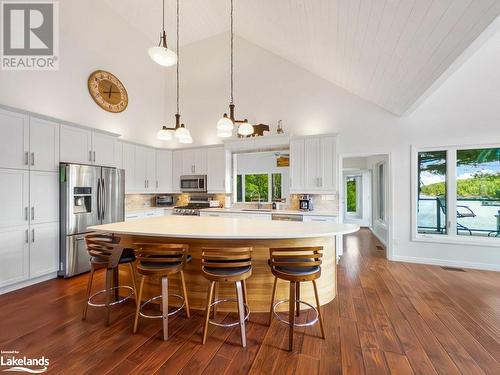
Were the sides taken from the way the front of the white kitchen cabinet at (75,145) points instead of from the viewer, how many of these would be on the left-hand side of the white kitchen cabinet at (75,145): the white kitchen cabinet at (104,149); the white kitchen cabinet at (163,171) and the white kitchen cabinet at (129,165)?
3

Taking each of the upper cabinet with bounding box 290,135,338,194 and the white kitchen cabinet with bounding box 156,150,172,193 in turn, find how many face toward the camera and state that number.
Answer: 2

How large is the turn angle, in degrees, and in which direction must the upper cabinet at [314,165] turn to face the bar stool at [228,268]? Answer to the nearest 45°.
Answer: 0° — it already faces it

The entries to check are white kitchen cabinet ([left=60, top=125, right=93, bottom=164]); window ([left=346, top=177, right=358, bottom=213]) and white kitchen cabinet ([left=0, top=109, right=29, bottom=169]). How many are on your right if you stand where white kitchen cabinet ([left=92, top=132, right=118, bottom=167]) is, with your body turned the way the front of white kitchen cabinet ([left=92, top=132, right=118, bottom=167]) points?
2

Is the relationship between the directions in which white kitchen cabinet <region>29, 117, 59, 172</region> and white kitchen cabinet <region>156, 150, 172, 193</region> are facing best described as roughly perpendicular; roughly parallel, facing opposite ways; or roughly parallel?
roughly perpendicular

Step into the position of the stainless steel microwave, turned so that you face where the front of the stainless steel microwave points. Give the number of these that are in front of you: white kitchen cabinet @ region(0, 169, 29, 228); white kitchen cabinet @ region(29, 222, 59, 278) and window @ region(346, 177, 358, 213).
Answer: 2

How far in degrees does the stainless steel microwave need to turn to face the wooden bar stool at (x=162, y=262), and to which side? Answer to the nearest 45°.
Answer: approximately 45° to its left
